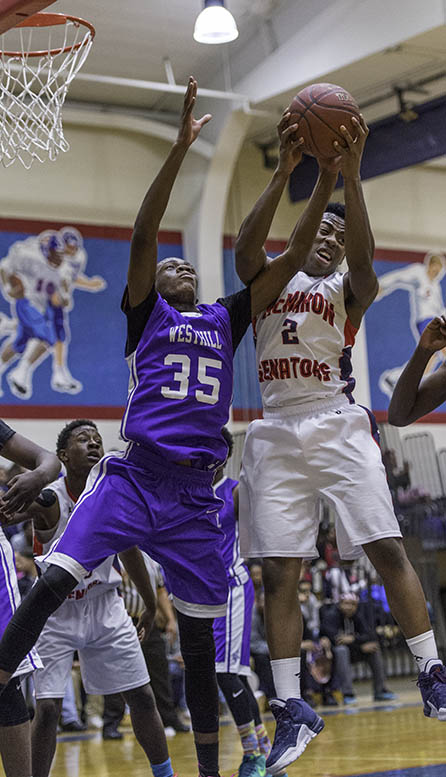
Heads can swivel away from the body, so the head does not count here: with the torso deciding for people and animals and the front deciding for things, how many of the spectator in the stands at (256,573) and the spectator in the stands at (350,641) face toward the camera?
2

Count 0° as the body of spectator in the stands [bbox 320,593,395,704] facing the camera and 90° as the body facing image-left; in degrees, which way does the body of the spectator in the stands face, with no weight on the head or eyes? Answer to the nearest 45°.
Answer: approximately 0°

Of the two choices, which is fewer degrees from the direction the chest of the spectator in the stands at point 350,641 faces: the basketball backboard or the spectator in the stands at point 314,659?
the basketball backboard

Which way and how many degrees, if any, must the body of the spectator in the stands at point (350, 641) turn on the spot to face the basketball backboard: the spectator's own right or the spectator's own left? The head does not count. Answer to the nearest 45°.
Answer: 0° — they already face it

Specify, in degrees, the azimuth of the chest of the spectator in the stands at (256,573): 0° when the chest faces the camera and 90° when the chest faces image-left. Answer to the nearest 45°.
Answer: approximately 0°
